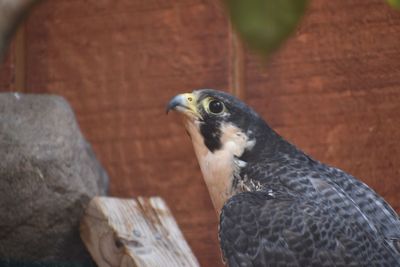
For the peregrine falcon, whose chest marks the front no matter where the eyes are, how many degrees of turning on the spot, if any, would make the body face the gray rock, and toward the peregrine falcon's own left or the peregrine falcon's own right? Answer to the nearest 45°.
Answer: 0° — it already faces it

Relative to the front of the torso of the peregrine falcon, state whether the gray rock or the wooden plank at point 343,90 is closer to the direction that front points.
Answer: the gray rock

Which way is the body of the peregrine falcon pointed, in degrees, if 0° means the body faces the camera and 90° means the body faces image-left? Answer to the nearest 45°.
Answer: approximately 90°
